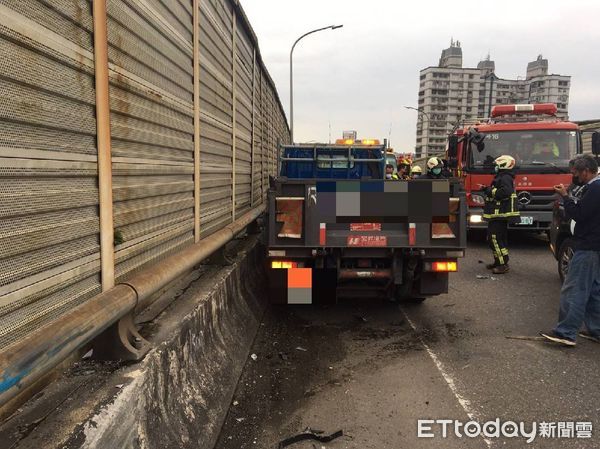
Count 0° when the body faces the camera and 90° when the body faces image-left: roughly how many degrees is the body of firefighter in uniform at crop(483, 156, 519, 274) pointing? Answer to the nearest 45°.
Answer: approximately 90°

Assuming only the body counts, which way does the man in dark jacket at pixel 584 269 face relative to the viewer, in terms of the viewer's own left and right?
facing to the left of the viewer

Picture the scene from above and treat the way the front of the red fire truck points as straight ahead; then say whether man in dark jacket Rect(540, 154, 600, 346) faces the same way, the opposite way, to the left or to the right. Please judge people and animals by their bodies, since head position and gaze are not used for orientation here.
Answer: to the right

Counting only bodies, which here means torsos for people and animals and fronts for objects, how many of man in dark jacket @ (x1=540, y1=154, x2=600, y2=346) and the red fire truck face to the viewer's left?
1

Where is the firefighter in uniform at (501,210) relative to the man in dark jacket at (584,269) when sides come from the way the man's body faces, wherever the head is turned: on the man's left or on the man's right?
on the man's right

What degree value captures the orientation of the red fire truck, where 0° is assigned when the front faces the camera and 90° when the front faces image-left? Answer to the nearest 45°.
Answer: approximately 0°

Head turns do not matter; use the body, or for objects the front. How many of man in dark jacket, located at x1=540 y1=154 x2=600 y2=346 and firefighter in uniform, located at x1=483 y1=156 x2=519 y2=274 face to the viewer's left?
2

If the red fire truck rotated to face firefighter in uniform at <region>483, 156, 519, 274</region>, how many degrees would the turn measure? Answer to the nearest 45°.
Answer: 0° — it already faces them
